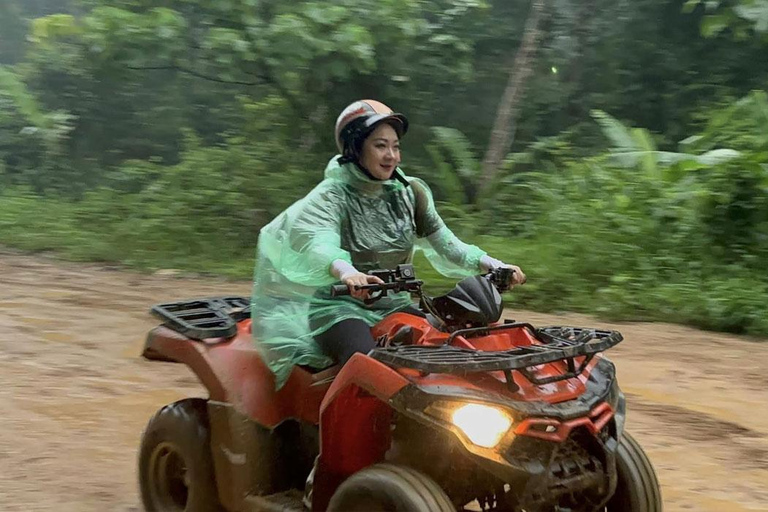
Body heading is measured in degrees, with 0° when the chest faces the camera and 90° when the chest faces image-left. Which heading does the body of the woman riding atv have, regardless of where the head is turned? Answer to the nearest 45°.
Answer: approximately 315°

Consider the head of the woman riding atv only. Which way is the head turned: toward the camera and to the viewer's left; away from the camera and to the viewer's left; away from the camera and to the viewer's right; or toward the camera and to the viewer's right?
toward the camera and to the viewer's right
